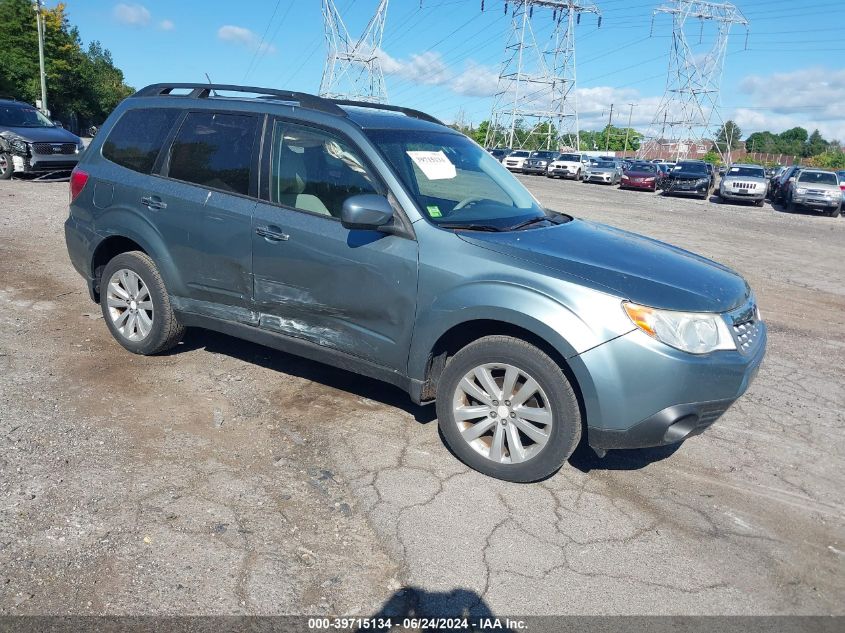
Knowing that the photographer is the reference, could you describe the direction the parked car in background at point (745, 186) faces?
facing the viewer

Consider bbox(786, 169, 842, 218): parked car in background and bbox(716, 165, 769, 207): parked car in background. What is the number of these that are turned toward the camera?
2

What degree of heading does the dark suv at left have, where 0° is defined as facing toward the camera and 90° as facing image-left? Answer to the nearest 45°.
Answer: approximately 315°

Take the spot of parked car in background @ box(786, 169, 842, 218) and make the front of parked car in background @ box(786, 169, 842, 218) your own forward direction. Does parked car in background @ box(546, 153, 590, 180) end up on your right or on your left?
on your right

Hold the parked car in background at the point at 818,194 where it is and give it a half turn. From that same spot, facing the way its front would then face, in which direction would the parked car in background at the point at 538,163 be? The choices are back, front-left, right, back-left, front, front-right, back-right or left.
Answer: front-left

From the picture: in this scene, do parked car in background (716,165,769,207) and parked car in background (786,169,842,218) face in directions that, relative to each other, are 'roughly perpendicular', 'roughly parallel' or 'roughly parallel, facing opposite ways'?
roughly parallel

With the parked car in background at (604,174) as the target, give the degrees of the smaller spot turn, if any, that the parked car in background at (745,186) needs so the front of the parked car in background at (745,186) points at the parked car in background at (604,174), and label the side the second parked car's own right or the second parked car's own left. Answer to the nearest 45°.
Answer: approximately 135° to the second parked car's own right

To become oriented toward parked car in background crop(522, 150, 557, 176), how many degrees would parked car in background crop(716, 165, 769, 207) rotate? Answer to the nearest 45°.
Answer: approximately 135° to its right

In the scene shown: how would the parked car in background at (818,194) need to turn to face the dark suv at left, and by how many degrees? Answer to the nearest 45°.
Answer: approximately 45° to its right

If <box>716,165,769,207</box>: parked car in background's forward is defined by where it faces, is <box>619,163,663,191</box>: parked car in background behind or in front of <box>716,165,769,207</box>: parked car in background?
behind
